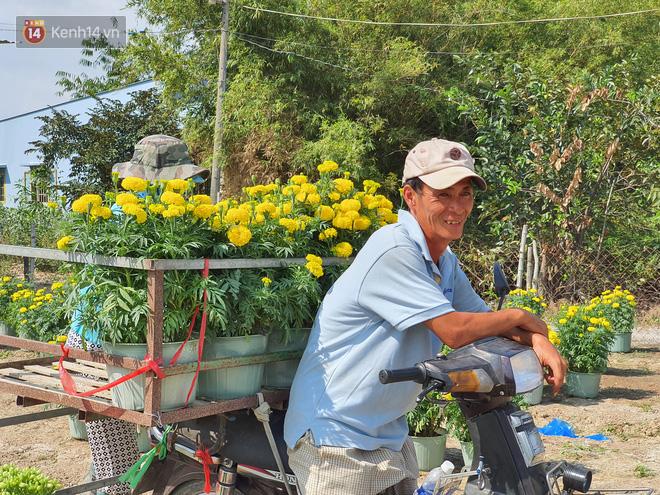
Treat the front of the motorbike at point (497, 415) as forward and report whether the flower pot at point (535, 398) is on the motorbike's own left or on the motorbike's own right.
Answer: on the motorbike's own left

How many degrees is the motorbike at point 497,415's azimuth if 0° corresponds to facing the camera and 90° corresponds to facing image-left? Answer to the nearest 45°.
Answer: approximately 270°

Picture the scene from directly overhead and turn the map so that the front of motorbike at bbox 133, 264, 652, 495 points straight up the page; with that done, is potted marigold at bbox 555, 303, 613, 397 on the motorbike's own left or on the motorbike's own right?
on the motorbike's own left

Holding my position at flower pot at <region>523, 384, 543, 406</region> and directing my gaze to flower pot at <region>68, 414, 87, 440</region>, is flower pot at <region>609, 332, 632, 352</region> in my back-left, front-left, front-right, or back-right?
back-right

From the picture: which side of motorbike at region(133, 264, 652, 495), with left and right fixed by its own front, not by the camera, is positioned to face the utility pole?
left

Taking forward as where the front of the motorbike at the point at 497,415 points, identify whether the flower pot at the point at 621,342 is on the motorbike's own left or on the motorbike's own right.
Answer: on the motorbike's own left

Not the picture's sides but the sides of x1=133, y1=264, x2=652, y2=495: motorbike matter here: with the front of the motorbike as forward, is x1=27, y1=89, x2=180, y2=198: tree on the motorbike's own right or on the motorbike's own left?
on the motorbike's own left

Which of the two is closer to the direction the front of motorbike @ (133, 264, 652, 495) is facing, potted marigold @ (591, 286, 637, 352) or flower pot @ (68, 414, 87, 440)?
the potted marigold

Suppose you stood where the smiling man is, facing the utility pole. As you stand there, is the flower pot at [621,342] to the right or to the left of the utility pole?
right

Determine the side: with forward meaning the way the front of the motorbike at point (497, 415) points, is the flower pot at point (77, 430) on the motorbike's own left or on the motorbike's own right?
on the motorbike's own left
